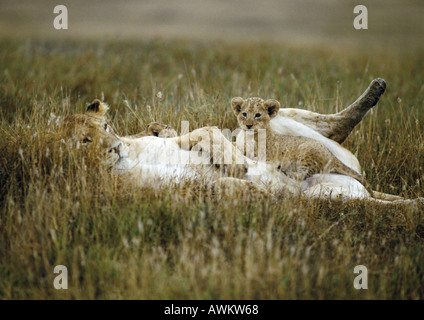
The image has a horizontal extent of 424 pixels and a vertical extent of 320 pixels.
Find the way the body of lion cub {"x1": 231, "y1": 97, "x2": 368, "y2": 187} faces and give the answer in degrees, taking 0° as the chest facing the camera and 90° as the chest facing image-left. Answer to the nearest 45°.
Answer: approximately 90°
